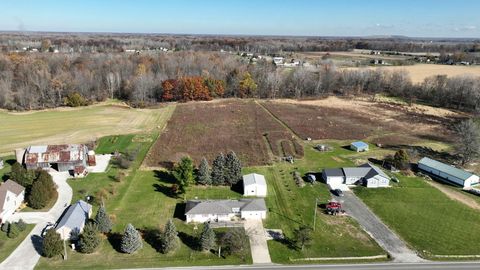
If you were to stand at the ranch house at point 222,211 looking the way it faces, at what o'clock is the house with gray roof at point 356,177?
The house with gray roof is roughly at 8 o'clock from the ranch house.

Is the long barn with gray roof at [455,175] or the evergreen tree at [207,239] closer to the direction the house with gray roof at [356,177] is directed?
the evergreen tree

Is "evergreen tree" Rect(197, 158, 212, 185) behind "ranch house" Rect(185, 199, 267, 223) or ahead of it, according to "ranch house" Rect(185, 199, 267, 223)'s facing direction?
behind

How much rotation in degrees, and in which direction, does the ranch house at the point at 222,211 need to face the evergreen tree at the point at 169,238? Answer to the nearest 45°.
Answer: approximately 45° to its right

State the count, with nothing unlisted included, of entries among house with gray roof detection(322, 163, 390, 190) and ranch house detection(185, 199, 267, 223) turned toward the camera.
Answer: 2

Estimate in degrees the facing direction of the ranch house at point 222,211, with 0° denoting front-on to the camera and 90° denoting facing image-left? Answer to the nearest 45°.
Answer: approximately 0°

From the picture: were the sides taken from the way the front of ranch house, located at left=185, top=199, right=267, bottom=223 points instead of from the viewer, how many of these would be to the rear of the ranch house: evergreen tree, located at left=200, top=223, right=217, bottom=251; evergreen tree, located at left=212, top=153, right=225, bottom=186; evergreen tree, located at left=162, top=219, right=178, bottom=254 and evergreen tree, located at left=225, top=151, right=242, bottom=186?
2

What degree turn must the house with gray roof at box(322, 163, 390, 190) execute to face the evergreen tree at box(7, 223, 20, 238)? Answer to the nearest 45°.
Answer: approximately 45° to its right

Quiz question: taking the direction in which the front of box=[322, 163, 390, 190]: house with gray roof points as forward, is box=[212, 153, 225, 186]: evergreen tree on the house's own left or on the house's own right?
on the house's own right
